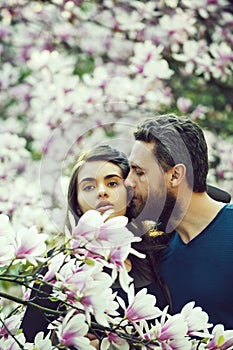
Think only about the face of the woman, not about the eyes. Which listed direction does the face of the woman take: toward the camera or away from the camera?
toward the camera

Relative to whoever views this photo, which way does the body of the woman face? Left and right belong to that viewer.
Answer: facing the viewer

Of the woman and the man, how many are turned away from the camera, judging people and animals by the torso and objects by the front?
0

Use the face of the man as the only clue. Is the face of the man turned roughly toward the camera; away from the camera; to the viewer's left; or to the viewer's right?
to the viewer's left

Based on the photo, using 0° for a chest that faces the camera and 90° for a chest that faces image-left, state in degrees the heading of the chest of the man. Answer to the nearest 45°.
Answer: approximately 45°
